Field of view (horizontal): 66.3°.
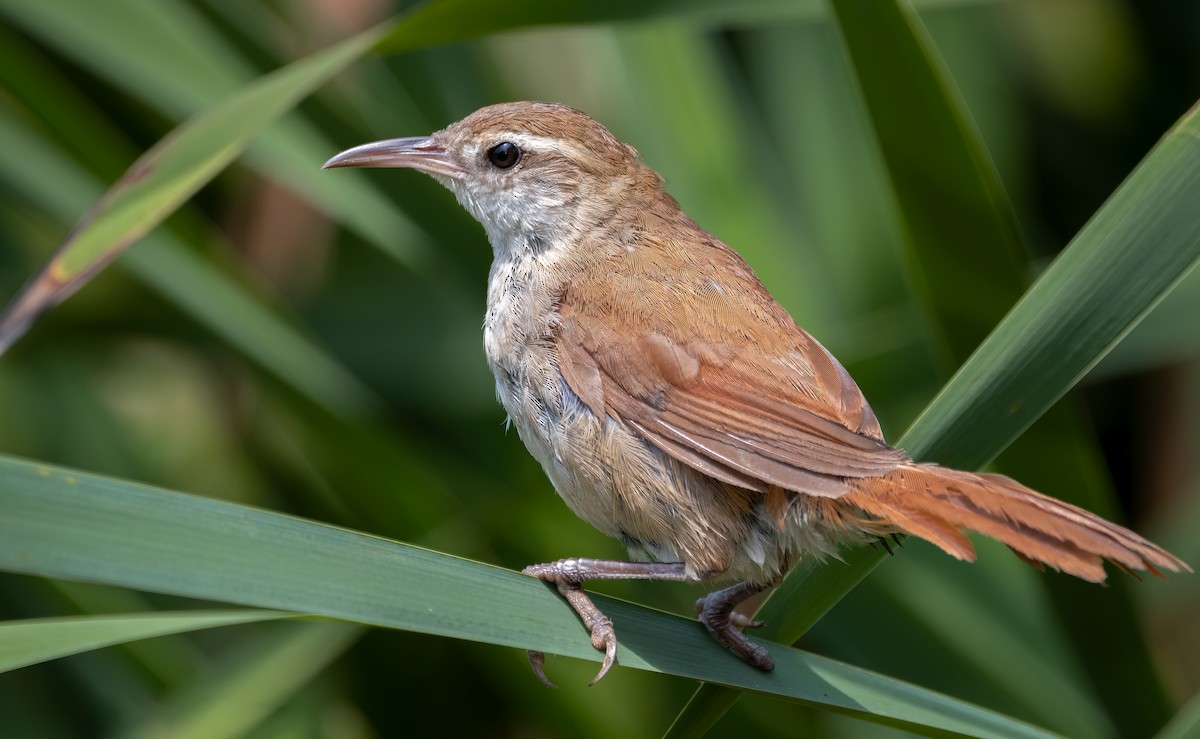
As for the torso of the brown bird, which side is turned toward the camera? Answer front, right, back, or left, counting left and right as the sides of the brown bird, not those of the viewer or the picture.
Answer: left

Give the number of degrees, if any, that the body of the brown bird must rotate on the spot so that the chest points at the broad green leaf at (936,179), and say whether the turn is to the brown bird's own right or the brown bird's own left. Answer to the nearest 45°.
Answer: approximately 180°
